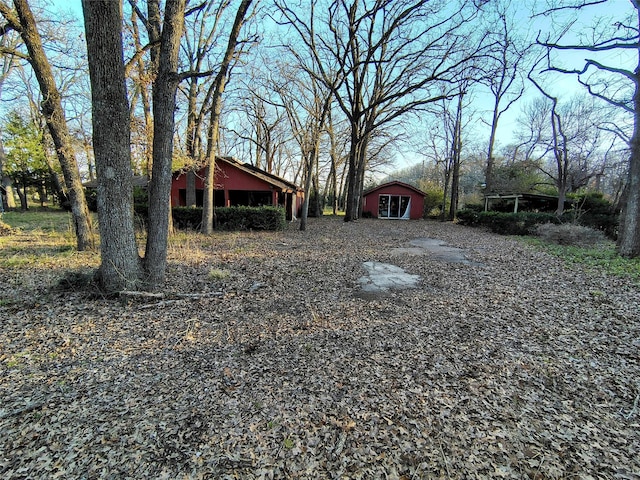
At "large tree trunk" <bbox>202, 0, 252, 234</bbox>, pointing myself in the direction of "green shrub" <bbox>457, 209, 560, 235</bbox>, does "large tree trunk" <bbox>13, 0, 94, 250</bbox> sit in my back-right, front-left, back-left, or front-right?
back-right

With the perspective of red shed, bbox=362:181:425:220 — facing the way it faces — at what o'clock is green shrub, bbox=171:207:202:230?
The green shrub is roughly at 1 o'clock from the red shed.

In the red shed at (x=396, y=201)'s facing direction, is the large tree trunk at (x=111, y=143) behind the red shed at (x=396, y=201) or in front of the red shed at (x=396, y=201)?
in front

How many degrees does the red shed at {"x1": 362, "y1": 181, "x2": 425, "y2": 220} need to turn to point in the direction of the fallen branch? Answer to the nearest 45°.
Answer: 0° — it already faces it

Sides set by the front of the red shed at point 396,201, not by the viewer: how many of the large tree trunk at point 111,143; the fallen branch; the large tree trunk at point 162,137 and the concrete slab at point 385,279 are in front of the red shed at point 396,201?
4

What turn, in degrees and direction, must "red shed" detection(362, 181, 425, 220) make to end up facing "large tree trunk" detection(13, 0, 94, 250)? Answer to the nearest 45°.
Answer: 0° — it already faces it

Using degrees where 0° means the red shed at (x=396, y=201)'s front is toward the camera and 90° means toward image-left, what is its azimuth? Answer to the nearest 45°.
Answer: approximately 0°

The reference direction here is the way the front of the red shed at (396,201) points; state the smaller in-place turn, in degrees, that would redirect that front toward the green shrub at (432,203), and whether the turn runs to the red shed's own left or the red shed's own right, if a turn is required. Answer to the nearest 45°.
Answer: approximately 135° to the red shed's own left

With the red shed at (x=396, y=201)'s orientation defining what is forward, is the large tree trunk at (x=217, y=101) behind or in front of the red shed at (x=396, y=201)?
in front

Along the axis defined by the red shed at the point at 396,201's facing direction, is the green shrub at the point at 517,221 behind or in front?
in front

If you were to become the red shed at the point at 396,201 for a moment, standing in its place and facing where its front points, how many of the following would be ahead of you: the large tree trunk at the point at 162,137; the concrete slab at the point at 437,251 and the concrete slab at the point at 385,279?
3

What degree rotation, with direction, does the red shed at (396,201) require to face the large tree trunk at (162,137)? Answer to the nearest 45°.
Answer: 0° — it already faces it

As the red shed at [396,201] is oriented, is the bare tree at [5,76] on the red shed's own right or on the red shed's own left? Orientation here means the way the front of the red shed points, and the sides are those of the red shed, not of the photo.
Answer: on the red shed's own right
